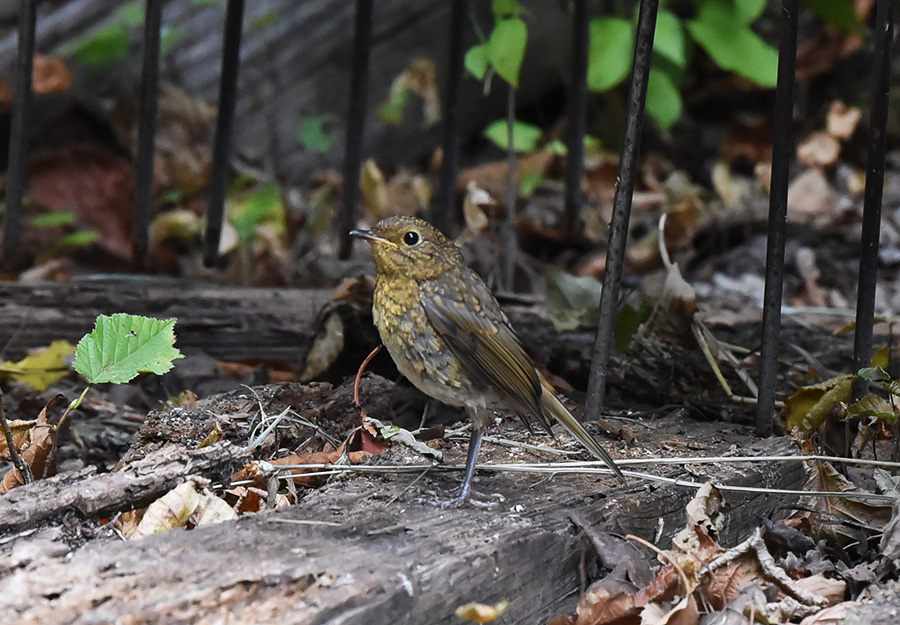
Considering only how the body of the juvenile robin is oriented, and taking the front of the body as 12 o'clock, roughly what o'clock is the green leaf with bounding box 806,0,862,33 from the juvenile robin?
The green leaf is roughly at 4 o'clock from the juvenile robin.

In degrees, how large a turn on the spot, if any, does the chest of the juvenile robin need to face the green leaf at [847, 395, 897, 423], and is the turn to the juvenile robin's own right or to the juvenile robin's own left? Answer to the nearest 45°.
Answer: approximately 180°

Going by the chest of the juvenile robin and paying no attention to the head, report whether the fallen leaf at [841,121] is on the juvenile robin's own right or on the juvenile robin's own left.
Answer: on the juvenile robin's own right

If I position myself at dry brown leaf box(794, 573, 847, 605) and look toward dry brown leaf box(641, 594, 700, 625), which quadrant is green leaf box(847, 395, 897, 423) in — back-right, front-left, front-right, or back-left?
back-right

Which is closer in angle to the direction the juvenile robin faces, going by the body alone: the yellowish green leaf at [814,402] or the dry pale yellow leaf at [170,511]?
the dry pale yellow leaf

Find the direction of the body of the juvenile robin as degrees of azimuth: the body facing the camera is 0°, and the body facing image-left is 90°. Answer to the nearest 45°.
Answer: approximately 90°

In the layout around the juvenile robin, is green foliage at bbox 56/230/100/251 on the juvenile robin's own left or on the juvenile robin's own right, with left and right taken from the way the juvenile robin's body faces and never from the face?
on the juvenile robin's own right

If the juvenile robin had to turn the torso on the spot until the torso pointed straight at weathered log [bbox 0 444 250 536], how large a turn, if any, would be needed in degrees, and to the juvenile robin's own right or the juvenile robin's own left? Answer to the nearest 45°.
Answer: approximately 45° to the juvenile robin's own left

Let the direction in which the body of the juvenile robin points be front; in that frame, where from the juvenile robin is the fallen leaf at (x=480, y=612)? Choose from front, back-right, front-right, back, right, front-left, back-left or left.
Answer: left

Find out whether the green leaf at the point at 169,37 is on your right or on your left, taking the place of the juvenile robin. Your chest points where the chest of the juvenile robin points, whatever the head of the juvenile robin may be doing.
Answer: on your right

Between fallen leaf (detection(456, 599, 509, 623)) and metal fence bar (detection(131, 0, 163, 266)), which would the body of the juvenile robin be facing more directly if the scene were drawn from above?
the metal fence bar
